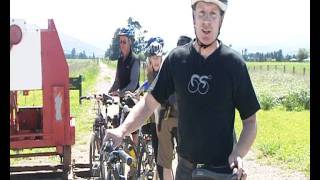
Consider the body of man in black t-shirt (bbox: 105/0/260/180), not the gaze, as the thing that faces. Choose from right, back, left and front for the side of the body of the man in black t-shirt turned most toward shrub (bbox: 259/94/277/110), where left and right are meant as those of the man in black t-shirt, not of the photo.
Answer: back

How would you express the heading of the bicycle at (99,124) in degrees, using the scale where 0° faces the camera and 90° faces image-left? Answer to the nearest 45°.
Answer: approximately 0°

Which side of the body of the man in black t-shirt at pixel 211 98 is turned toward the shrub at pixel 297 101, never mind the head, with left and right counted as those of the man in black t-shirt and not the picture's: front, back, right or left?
back

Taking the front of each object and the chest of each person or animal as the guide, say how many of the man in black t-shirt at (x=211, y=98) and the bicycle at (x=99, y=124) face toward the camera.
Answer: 2

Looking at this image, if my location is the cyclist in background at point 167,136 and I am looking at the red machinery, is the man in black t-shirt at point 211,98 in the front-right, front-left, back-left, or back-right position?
back-left

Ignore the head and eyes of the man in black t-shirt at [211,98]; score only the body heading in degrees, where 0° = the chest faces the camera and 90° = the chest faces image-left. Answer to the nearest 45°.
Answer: approximately 0°

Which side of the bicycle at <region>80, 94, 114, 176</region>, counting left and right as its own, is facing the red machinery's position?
right

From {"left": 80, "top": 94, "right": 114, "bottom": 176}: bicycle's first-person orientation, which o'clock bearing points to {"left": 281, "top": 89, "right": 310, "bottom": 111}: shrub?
The shrub is roughly at 7 o'clock from the bicycle.

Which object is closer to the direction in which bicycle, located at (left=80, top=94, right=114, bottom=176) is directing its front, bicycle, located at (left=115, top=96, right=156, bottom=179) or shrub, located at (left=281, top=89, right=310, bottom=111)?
the bicycle
